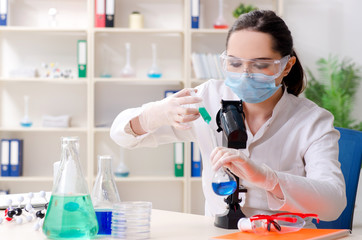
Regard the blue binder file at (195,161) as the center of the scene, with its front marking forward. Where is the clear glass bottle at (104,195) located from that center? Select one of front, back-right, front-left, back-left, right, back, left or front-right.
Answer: front

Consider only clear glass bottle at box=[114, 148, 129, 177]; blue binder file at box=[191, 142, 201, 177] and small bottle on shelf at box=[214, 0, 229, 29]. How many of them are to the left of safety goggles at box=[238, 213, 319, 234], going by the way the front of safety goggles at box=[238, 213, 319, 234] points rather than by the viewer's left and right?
0

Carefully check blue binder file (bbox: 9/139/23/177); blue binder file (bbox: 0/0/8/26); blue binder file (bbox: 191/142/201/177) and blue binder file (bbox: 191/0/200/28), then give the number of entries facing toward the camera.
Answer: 4

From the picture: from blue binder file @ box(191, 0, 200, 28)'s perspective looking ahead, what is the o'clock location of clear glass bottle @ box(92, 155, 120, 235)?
The clear glass bottle is roughly at 12 o'clock from the blue binder file.

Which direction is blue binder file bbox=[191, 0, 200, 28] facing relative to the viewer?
toward the camera

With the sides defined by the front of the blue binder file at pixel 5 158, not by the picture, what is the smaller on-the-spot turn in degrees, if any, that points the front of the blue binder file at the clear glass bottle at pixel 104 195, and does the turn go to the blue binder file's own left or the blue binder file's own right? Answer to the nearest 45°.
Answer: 0° — it already faces it

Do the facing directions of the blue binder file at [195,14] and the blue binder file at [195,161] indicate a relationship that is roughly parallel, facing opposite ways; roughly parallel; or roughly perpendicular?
roughly parallel

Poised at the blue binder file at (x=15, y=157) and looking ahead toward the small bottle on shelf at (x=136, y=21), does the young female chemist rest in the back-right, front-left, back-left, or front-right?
front-right

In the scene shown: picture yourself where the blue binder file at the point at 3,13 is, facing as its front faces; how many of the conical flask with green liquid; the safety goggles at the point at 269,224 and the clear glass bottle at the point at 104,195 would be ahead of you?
3

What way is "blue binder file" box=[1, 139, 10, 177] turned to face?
toward the camera

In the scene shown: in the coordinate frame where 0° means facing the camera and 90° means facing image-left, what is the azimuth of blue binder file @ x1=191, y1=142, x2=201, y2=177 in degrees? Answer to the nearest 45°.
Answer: approximately 0°

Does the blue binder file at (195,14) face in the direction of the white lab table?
yes

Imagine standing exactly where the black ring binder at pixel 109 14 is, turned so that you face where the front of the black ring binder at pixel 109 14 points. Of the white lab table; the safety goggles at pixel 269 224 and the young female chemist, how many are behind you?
0

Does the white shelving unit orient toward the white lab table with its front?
yes
